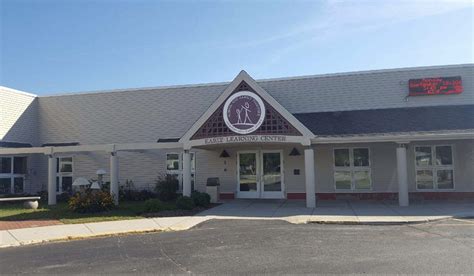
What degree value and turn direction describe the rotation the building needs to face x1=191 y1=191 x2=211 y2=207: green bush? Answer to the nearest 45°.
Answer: approximately 45° to its right

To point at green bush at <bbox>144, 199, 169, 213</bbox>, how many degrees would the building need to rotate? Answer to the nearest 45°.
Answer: approximately 45° to its right

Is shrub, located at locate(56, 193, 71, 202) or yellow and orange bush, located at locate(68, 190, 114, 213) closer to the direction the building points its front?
the yellow and orange bush

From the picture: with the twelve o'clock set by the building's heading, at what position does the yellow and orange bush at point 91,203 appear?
The yellow and orange bush is roughly at 2 o'clock from the building.

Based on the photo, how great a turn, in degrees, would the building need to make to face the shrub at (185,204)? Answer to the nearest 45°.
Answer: approximately 45° to its right

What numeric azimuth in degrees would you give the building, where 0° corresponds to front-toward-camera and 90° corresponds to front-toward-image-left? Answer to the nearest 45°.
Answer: approximately 0°
